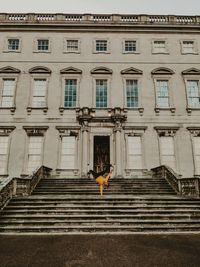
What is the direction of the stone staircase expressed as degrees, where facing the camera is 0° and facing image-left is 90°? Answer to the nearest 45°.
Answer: approximately 0°

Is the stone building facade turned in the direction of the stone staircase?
yes

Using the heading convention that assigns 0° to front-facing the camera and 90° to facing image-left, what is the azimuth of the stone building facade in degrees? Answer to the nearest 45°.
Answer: approximately 0°

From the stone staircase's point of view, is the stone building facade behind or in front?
behind

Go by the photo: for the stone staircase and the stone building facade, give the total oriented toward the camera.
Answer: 2
